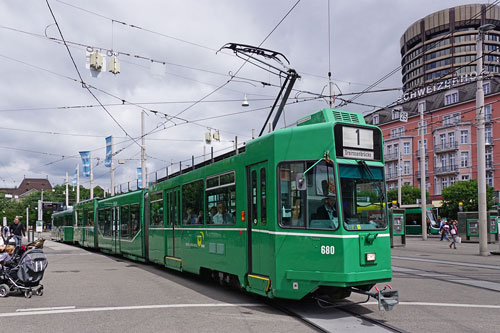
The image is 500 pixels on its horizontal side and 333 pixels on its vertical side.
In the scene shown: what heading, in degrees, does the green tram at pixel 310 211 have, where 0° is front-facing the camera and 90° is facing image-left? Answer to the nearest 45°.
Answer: approximately 315°

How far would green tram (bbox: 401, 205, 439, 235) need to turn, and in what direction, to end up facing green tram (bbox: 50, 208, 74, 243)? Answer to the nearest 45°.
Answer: approximately 90° to its right

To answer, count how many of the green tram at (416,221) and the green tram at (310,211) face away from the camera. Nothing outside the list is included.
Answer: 0
